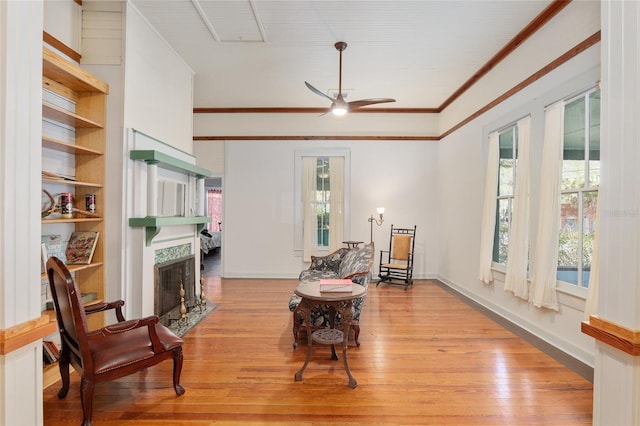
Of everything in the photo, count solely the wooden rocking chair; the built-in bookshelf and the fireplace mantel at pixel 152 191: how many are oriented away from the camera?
0

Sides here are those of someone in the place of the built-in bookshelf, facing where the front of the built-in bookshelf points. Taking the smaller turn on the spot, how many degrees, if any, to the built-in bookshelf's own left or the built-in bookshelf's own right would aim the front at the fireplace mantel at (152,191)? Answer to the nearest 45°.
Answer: approximately 45° to the built-in bookshelf's own left

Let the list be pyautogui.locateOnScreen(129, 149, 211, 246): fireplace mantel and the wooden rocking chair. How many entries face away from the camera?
0

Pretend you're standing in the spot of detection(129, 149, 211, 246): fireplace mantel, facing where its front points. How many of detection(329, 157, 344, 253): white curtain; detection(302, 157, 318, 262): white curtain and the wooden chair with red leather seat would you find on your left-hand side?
2

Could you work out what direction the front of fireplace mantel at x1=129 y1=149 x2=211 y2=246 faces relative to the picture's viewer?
facing the viewer and to the right of the viewer

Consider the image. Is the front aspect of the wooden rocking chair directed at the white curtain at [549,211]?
no

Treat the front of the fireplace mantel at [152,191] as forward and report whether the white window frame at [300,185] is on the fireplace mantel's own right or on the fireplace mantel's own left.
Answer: on the fireplace mantel's own left

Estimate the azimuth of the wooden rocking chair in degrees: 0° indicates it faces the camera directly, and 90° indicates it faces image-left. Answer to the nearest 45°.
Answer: approximately 45°

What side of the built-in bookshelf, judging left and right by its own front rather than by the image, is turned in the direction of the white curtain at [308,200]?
left

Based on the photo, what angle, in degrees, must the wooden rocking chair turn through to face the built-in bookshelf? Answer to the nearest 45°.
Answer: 0° — it already faces it

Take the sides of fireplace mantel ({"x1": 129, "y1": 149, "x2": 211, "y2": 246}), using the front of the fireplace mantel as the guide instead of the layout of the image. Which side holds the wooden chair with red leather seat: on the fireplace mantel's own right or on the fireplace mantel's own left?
on the fireplace mantel's own right

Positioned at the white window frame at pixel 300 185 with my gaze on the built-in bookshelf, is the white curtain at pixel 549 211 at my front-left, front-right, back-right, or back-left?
front-left

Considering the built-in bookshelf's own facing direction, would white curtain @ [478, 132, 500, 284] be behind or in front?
in front

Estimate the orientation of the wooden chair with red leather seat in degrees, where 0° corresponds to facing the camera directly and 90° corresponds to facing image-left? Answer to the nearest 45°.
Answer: approximately 225°

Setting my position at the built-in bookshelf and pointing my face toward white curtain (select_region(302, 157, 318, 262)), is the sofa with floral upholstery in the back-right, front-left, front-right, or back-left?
front-right
